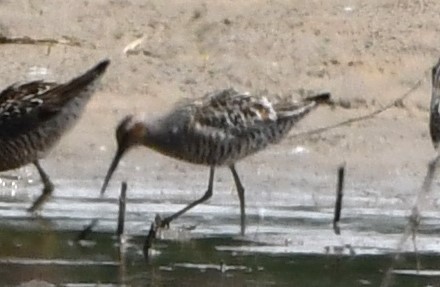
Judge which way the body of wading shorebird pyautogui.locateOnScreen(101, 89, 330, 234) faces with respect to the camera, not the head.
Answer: to the viewer's left

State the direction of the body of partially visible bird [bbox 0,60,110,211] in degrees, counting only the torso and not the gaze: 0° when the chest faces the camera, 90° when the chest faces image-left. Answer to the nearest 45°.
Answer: approximately 90°

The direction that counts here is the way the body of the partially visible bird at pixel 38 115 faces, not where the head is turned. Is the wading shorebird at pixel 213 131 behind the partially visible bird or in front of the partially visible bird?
behind

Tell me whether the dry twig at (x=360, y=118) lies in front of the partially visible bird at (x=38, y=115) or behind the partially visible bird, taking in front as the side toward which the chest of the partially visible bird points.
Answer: behind

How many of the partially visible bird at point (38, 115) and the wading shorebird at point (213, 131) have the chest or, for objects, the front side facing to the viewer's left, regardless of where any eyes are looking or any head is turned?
2
